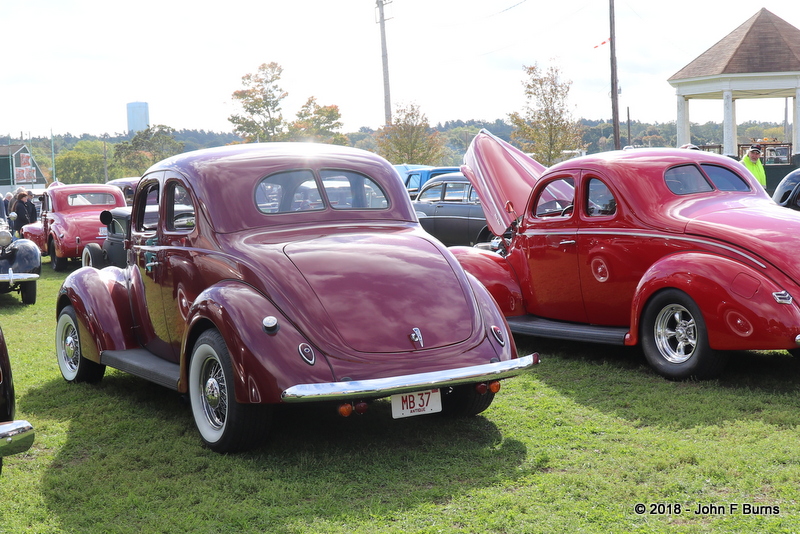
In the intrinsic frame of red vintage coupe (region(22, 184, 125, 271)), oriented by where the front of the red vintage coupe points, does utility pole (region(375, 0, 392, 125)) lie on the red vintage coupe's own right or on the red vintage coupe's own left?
on the red vintage coupe's own right

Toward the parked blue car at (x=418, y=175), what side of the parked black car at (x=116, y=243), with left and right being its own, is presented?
right

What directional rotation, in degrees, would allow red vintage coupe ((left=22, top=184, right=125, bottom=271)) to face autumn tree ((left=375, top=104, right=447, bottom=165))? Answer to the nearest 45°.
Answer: approximately 90° to its right

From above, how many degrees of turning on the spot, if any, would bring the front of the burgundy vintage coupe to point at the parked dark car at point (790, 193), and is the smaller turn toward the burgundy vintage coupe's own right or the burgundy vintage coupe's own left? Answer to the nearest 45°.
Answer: approximately 90° to the burgundy vintage coupe's own right

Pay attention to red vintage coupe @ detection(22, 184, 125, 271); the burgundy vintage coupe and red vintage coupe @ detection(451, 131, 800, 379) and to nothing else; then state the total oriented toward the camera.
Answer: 0

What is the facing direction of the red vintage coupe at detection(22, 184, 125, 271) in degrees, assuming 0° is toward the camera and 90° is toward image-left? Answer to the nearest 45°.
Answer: approximately 135°

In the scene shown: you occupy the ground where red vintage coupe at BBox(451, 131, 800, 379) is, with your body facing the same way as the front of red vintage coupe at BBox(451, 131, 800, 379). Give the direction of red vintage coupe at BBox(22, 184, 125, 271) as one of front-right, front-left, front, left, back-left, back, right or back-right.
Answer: front

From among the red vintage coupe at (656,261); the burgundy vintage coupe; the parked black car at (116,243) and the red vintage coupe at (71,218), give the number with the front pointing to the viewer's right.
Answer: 0

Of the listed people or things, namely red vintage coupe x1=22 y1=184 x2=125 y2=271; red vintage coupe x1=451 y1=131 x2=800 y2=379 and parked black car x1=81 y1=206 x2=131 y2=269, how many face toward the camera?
0

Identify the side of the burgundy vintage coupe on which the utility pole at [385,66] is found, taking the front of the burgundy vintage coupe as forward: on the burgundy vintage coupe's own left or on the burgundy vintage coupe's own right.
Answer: on the burgundy vintage coupe's own right

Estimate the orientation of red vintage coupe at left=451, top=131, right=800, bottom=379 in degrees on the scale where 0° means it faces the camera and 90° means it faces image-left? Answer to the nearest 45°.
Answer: approximately 135°
